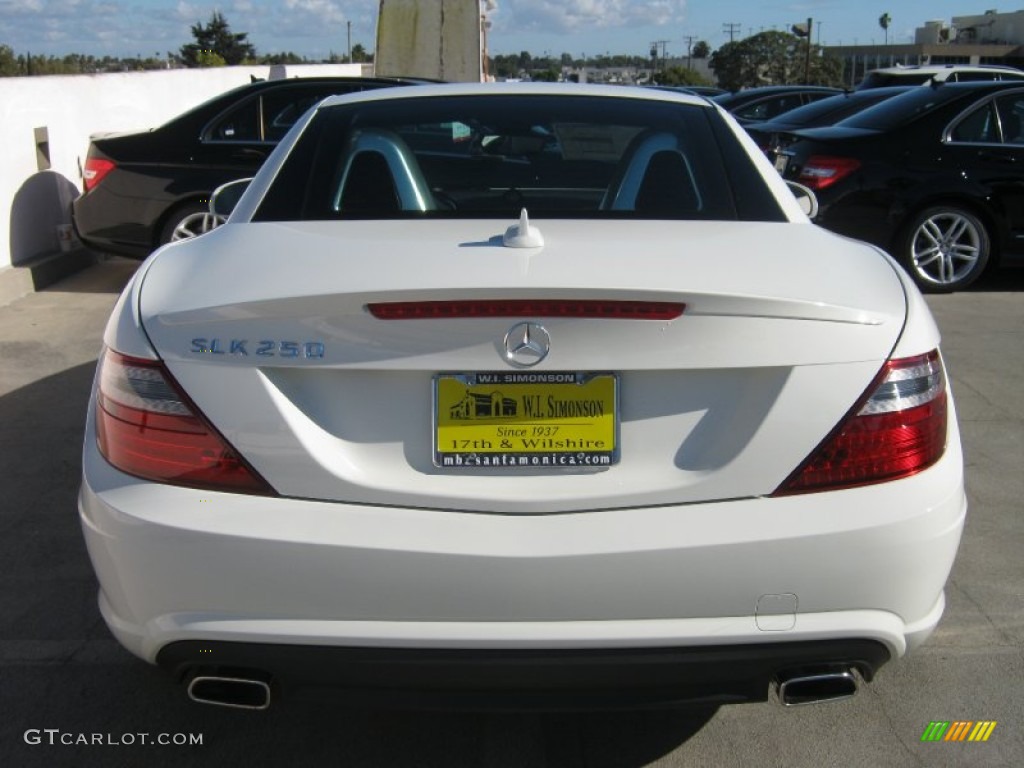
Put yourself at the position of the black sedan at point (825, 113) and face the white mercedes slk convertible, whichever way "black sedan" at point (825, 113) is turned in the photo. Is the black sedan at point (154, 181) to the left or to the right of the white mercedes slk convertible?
right

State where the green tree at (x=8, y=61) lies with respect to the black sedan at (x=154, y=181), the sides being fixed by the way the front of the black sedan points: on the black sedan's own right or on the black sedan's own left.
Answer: on the black sedan's own left

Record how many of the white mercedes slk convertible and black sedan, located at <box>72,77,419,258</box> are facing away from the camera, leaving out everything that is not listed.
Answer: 1

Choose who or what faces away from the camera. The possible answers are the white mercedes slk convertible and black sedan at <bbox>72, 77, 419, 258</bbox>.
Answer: the white mercedes slk convertible

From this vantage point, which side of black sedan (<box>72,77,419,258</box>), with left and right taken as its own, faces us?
right

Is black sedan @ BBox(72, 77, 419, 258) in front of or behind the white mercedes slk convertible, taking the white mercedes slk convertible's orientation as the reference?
in front

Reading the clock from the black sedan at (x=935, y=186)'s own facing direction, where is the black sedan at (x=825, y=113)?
the black sedan at (x=825, y=113) is roughly at 10 o'clock from the black sedan at (x=935, y=186).

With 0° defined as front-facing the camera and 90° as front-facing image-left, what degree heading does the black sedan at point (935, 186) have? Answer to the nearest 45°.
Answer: approximately 225°

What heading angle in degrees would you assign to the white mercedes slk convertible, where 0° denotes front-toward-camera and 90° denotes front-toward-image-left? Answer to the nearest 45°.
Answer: approximately 180°

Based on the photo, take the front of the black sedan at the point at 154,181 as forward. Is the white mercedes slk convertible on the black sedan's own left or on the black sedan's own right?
on the black sedan's own right

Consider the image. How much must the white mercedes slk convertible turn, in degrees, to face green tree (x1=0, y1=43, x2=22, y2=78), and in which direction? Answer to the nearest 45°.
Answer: approximately 45° to its left

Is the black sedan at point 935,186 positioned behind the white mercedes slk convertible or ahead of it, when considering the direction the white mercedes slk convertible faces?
ahead

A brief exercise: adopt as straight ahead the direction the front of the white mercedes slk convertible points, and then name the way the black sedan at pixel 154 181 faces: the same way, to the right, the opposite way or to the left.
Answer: to the right

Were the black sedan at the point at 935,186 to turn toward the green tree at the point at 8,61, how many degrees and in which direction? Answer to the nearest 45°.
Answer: approximately 90° to its left
